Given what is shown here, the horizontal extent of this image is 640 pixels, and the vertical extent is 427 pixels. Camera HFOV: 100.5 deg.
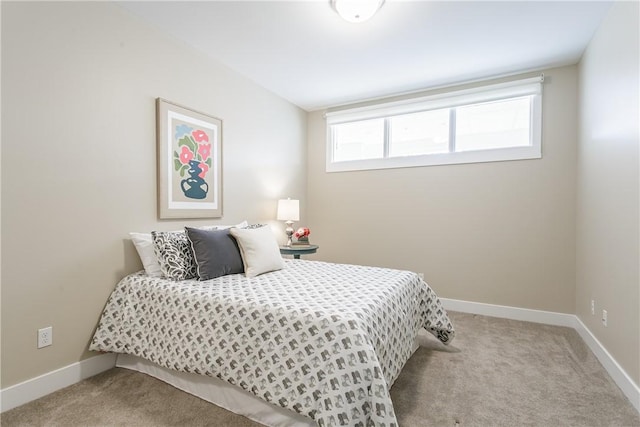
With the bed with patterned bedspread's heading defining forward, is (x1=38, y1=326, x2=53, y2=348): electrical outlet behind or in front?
behind

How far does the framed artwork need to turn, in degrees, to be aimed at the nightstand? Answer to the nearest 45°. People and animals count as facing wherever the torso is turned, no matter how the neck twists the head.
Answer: approximately 45° to its left

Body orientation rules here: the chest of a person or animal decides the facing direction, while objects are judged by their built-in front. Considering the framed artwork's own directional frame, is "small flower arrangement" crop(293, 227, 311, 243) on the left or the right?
on its left

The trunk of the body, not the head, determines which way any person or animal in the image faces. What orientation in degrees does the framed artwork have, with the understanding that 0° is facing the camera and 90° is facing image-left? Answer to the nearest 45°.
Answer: approximately 315°

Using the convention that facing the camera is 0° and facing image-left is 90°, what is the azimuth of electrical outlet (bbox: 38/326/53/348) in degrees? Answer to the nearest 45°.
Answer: approximately 315°
